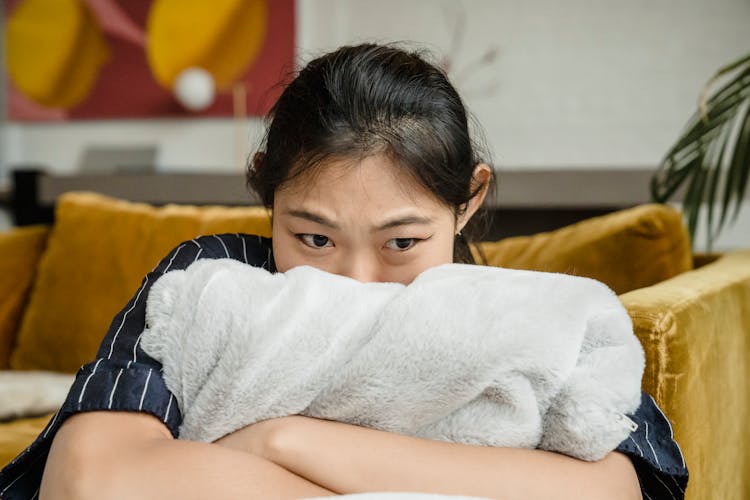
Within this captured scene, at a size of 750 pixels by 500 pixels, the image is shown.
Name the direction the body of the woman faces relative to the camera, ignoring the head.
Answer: toward the camera
